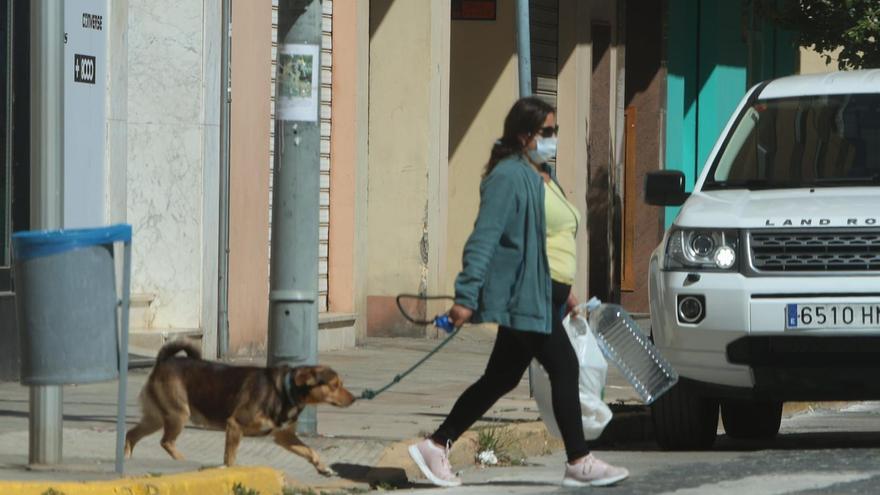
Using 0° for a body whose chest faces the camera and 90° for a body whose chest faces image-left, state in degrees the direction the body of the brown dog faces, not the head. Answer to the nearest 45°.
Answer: approximately 270°

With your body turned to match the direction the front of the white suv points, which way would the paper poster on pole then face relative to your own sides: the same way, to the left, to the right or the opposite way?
the same way

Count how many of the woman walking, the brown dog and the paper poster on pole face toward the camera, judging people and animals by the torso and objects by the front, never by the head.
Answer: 1

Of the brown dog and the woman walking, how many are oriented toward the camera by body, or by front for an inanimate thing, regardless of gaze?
0

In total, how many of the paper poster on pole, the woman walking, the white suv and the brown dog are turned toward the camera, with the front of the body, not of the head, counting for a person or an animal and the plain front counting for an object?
2

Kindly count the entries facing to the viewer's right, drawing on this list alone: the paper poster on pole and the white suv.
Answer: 0

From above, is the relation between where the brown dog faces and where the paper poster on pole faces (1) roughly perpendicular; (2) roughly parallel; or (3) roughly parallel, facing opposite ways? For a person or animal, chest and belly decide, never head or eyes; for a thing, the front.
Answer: roughly perpendicular

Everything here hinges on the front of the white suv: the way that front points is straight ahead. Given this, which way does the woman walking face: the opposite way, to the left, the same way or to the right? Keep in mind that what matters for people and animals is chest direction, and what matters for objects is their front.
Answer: to the left

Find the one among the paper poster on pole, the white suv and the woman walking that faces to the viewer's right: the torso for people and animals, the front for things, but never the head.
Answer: the woman walking

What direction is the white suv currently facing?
toward the camera

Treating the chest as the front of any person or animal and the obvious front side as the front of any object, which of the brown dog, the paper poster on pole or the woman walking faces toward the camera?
the paper poster on pole

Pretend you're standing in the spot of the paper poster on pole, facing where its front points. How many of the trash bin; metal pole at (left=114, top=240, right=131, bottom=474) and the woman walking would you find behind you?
0

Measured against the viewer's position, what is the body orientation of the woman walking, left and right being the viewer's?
facing to the right of the viewer

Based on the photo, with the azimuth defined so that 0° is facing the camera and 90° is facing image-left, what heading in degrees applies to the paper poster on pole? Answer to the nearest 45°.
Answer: approximately 0°
